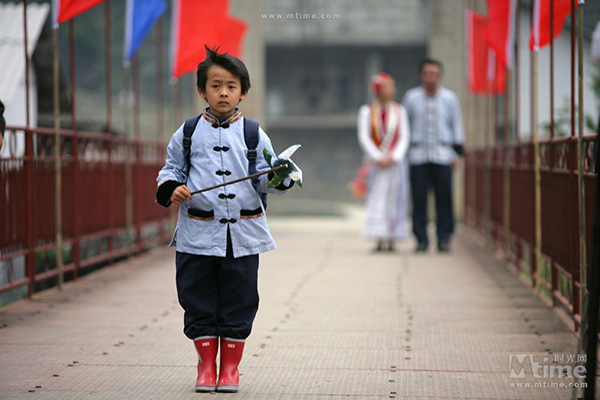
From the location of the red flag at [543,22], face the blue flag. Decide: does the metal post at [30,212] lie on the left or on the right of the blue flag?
left

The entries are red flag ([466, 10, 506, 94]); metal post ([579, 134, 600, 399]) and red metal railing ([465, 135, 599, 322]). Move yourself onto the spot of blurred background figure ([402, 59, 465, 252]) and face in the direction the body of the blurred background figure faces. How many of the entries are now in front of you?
2

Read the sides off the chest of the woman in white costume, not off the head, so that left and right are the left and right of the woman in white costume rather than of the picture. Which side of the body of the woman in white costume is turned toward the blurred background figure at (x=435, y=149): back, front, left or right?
left

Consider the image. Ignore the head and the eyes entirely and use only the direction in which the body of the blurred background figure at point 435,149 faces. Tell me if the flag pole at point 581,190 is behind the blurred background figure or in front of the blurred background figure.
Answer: in front

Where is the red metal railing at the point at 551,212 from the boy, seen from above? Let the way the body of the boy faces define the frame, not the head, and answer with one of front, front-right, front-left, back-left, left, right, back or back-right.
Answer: back-left

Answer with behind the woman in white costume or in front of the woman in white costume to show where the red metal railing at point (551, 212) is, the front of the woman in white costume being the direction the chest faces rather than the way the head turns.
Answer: in front

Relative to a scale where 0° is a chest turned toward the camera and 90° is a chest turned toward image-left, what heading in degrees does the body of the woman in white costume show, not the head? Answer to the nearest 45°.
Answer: approximately 0°

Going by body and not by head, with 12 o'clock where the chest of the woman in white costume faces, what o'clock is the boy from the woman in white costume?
The boy is roughly at 12 o'clock from the woman in white costume.

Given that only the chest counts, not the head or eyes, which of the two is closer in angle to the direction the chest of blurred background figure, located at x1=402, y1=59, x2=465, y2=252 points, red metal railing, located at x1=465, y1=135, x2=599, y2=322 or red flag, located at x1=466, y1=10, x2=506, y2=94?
the red metal railing
